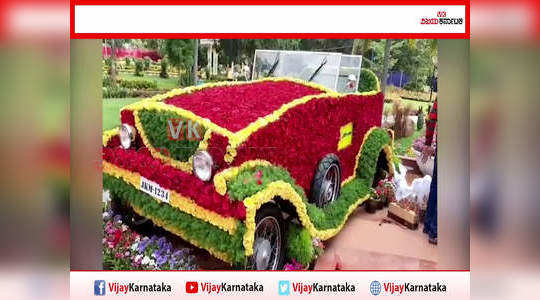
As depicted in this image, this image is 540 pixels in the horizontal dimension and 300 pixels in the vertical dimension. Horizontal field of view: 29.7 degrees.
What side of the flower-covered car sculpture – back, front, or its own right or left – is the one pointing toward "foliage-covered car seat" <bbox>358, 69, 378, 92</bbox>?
back

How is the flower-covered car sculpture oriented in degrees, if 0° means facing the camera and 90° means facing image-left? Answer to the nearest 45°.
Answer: approximately 45°
